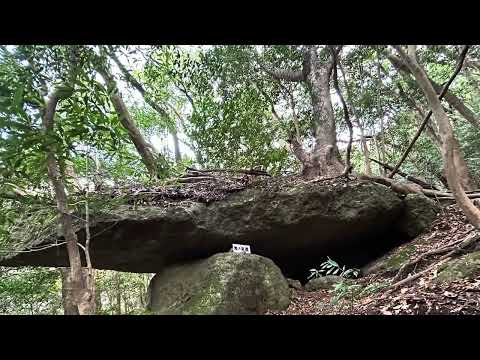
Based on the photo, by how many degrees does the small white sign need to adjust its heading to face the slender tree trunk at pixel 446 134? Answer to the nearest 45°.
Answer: approximately 45° to its left

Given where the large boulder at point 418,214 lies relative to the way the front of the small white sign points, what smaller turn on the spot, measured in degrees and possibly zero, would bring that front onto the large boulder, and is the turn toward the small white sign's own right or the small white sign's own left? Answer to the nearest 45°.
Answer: approximately 90° to the small white sign's own left

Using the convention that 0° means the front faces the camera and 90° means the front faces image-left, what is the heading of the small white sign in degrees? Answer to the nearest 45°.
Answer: approximately 0°

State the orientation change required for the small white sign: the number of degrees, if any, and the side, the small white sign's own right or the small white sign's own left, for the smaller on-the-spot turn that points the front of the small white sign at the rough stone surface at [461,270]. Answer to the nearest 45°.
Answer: approximately 45° to the small white sign's own left

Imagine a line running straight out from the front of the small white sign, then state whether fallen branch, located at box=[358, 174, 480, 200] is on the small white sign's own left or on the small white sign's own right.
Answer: on the small white sign's own left

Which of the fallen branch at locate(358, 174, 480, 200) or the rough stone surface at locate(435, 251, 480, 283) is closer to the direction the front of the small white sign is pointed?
the rough stone surface
